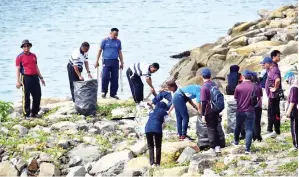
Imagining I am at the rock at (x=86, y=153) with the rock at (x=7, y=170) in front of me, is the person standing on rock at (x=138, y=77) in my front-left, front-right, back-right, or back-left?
back-right

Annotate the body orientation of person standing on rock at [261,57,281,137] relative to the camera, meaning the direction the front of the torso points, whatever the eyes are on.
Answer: to the viewer's left

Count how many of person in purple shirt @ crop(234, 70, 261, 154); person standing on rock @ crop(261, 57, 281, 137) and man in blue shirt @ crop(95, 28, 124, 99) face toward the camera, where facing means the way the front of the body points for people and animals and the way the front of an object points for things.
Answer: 1

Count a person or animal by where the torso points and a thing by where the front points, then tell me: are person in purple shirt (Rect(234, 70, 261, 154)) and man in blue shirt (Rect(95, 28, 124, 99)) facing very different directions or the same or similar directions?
very different directions

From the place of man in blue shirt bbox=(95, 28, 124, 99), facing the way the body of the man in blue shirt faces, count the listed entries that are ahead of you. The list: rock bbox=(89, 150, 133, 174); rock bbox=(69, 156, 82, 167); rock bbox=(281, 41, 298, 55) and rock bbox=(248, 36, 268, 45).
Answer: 2

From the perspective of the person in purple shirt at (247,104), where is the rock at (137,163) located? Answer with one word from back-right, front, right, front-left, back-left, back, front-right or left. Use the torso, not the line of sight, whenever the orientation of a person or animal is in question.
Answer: left

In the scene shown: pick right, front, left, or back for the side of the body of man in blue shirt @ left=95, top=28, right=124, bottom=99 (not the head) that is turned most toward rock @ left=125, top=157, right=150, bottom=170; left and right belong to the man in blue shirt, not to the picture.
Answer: front

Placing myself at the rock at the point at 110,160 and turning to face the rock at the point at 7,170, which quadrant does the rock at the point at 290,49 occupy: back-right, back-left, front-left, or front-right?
back-right

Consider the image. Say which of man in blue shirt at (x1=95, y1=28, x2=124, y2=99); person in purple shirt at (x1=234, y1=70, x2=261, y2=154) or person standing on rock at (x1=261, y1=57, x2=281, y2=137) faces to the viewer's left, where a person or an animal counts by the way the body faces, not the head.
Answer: the person standing on rock

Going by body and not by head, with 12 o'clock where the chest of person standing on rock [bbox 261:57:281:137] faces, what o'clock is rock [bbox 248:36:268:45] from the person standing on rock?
The rock is roughly at 3 o'clock from the person standing on rock.

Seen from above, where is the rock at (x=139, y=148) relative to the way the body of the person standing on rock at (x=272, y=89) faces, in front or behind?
in front

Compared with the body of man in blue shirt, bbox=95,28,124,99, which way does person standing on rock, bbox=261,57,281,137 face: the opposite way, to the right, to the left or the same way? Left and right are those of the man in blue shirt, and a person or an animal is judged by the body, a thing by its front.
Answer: to the right

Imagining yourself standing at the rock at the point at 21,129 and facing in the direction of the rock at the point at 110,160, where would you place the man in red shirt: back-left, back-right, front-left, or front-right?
back-left
